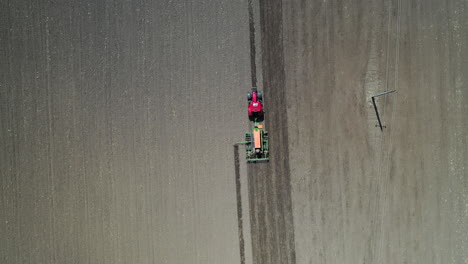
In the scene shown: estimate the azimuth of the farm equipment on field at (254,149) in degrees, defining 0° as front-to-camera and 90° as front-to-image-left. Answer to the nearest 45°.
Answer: approximately 180°

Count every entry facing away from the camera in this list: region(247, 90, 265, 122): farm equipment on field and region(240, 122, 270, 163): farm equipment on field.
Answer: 2

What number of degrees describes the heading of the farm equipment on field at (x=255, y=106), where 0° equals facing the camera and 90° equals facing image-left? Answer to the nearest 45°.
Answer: approximately 180°

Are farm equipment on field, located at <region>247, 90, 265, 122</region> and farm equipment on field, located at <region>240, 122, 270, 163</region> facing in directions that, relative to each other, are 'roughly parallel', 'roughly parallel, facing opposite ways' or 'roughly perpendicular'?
roughly parallel
